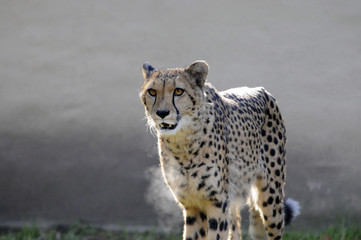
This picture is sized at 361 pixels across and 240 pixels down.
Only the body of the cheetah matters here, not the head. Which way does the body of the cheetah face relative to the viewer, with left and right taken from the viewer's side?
facing the viewer and to the left of the viewer
